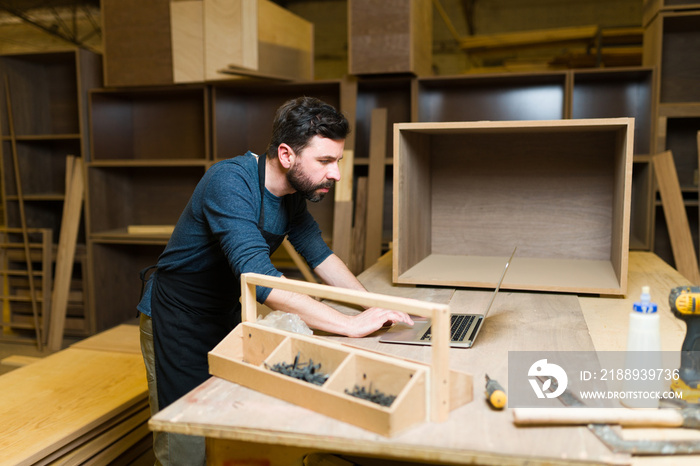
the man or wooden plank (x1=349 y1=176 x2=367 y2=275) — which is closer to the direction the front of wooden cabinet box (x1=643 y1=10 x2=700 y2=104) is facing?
the man

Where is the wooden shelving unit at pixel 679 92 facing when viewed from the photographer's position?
facing the viewer

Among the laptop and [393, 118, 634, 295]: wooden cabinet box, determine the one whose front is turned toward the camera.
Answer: the wooden cabinet box

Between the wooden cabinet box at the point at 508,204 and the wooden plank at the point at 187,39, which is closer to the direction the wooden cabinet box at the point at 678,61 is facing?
the wooden cabinet box

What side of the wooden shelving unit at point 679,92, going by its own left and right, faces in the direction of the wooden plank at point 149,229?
right

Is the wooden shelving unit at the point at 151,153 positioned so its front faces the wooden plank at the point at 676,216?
no

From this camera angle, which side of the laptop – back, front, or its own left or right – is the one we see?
left

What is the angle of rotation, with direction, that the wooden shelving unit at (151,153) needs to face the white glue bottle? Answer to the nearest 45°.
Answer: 0° — it already faces it

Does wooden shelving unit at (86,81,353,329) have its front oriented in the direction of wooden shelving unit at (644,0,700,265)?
no

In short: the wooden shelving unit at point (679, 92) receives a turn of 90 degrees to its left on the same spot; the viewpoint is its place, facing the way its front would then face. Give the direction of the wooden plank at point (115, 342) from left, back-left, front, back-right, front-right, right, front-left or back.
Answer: back-right

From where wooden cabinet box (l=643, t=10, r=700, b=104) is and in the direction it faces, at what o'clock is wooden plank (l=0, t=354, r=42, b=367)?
The wooden plank is roughly at 2 o'clock from the wooden cabinet box.

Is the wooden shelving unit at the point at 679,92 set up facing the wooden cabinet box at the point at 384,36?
no

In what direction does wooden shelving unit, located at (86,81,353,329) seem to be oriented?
toward the camera

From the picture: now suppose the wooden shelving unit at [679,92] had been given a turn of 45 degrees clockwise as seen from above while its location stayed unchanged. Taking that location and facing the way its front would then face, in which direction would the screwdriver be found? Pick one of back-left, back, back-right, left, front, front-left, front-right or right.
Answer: front-left

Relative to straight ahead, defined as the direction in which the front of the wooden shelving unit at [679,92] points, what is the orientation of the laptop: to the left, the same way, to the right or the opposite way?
to the right

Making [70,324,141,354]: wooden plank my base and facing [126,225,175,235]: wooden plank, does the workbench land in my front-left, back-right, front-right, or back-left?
back-right

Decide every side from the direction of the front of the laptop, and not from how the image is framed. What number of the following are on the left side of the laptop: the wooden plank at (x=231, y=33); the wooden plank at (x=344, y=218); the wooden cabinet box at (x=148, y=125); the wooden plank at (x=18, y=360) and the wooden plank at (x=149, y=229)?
0
